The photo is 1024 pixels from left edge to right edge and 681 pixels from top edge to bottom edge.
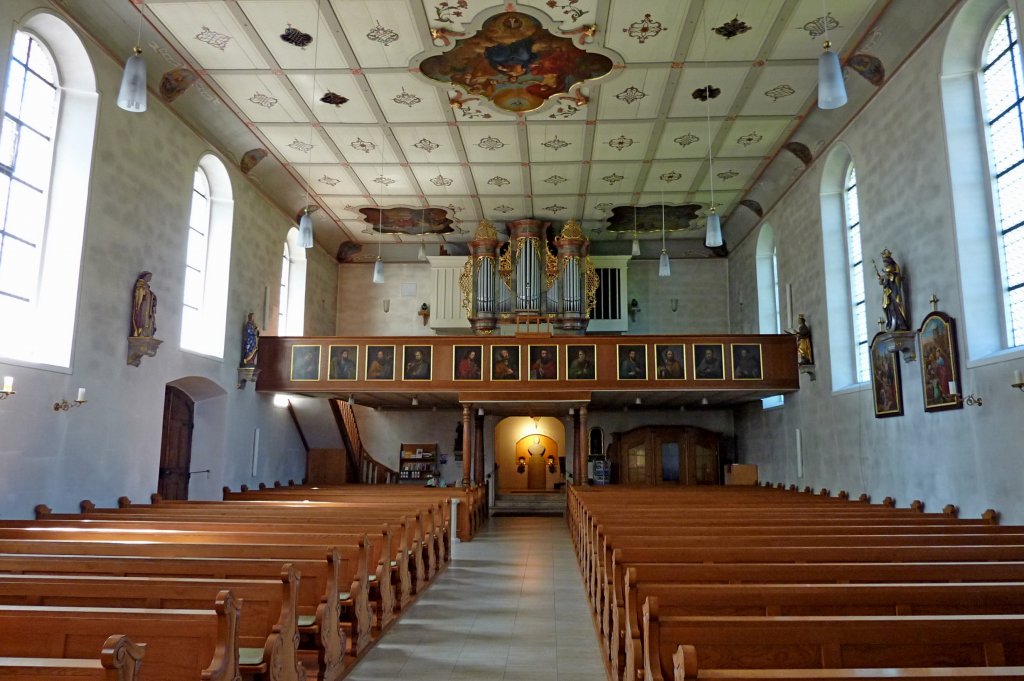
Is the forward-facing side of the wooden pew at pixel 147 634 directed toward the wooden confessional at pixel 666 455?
no

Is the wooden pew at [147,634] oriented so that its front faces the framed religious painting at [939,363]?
no

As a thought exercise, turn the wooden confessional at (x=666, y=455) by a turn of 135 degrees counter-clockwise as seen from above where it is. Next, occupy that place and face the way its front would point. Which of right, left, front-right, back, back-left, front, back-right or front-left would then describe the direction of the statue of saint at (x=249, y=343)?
back

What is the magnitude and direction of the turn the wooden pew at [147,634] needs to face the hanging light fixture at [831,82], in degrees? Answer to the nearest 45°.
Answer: approximately 135° to its left

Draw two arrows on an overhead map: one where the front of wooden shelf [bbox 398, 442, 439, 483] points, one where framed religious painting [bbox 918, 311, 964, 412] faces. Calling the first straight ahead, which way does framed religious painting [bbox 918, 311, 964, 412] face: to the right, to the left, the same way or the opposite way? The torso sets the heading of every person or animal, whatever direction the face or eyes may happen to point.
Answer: to the right

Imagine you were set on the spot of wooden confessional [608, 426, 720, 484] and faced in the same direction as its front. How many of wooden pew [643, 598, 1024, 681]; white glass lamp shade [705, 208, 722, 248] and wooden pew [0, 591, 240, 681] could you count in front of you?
3

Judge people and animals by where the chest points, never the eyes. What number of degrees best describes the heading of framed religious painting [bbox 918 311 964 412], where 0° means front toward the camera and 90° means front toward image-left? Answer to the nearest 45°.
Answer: approximately 45°

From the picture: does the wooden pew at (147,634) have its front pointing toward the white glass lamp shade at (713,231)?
no

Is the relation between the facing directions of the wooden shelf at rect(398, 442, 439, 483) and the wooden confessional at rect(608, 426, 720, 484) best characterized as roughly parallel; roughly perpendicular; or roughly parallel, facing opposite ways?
roughly parallel

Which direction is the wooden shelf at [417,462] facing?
toward the camera

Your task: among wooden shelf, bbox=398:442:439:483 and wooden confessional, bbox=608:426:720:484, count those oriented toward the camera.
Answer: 2

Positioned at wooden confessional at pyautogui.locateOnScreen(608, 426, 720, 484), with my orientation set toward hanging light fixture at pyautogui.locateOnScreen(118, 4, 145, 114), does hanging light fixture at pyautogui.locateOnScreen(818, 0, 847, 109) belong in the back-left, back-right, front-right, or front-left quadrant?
front-left

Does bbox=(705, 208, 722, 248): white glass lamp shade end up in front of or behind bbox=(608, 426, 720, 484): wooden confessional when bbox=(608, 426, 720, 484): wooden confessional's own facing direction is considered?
in front

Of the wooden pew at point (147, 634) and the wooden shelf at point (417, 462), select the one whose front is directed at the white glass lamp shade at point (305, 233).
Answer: the wooden shelf

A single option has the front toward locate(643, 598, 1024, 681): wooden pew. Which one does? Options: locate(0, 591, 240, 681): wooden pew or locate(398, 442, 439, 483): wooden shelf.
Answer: the wooden shelf

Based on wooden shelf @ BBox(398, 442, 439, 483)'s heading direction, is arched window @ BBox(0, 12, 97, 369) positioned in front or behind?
in front

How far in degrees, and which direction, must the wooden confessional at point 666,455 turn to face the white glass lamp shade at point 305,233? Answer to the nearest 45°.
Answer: approximately 45° to its right

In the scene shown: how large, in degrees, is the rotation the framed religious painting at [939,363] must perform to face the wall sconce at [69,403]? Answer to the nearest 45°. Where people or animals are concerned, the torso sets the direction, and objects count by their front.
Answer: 0° — it already faces it

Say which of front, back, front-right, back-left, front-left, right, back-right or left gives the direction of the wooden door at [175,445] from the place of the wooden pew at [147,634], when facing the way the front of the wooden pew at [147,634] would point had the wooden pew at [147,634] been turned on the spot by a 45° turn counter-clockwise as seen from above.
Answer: back
